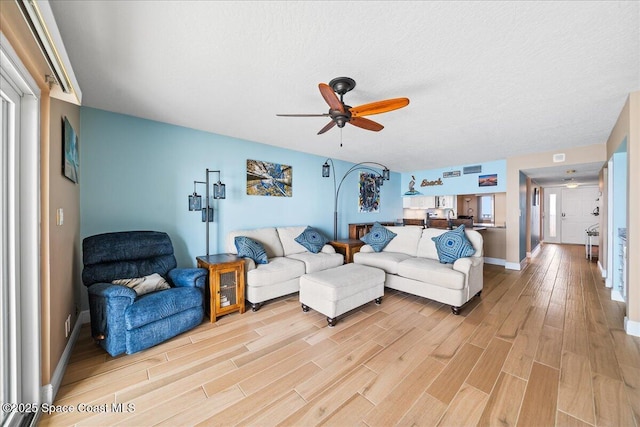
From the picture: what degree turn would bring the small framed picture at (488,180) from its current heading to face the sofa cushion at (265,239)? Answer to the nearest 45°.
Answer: approximately 45° to its right

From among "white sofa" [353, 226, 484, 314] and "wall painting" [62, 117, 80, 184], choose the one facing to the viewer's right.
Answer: the wall painting

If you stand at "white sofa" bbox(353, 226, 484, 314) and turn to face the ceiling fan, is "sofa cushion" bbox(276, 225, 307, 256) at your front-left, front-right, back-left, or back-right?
front-right

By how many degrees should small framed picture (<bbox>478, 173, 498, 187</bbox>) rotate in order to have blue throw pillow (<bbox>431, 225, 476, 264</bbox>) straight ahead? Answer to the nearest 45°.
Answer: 0° — it already faces it

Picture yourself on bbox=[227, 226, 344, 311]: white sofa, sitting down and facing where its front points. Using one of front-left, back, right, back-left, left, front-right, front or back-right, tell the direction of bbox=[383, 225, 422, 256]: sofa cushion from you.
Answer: front-left

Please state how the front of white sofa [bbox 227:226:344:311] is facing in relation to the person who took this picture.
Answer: facing the viewer and to the right of the viewer

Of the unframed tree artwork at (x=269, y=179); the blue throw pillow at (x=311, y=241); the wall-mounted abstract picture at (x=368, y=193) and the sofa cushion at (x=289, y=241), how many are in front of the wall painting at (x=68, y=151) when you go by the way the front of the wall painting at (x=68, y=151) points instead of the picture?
4

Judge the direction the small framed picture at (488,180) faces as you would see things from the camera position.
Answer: facing the viewer

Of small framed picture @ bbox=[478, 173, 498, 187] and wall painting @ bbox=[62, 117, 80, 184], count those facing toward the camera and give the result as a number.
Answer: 1

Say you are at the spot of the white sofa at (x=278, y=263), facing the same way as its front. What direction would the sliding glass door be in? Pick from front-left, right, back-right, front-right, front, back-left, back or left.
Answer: right

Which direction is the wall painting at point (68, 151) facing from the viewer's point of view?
to the viewer's right

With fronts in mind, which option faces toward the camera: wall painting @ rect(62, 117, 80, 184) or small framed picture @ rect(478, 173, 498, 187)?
the small framed picture
